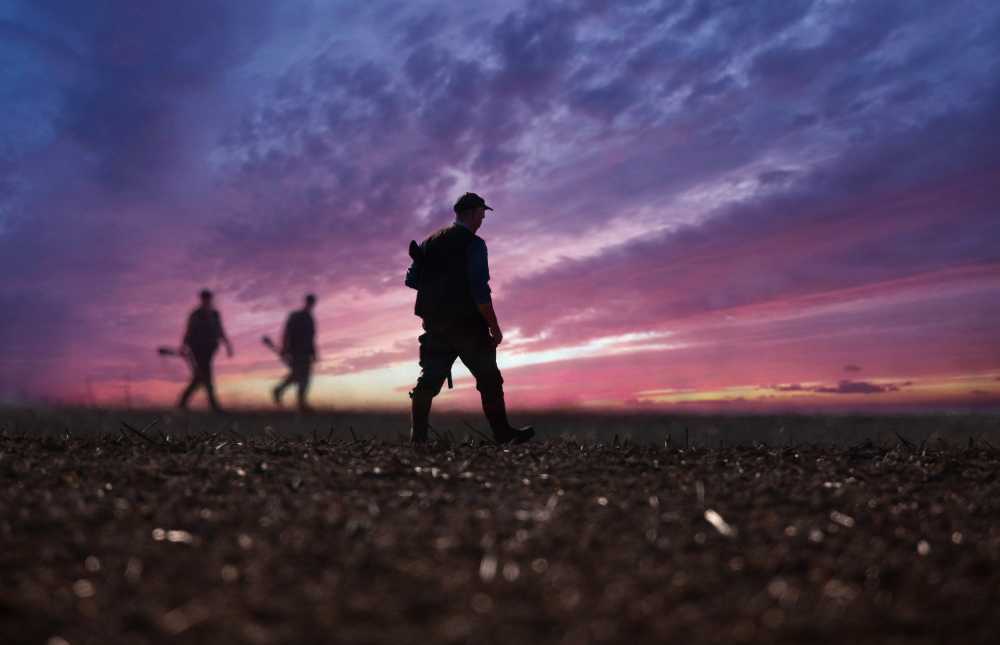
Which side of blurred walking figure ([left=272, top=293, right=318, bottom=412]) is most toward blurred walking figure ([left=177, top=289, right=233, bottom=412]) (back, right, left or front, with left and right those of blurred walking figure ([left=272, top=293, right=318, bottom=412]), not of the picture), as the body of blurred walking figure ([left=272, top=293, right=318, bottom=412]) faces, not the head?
back

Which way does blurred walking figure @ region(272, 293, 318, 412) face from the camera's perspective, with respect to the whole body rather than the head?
to the viewer's right

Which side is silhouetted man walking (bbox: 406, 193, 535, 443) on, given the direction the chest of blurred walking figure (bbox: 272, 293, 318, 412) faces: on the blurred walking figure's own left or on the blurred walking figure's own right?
on the blurred walking figure's own right

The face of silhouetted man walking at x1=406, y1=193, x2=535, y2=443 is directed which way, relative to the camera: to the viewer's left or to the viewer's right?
to the viewer's right
